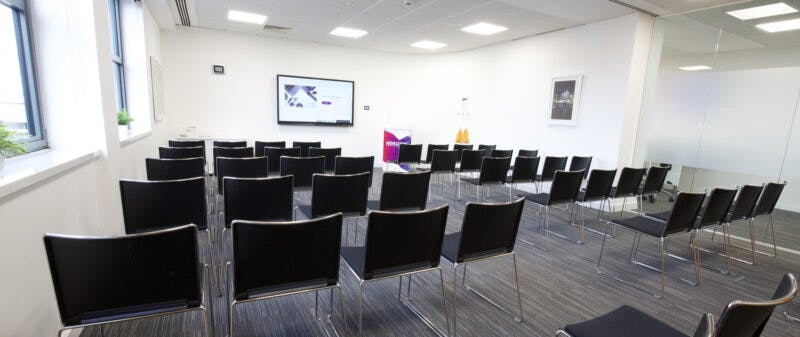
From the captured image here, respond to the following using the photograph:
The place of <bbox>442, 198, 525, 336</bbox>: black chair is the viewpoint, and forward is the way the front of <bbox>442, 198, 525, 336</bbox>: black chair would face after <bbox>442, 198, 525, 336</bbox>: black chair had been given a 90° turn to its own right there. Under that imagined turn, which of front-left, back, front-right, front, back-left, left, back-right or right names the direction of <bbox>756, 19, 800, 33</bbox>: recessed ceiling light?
front

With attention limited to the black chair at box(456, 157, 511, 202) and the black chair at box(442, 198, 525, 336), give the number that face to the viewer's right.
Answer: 0

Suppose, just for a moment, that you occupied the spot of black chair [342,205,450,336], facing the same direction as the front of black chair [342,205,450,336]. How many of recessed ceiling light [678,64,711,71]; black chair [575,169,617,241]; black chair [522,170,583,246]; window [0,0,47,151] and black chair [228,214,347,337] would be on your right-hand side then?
3

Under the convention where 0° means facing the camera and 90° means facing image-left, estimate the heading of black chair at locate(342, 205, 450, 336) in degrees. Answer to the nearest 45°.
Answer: approximately 135°

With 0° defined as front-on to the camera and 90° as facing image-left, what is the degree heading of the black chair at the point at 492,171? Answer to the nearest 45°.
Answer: approximately 135°

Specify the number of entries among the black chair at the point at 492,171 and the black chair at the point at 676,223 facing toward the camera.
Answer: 0

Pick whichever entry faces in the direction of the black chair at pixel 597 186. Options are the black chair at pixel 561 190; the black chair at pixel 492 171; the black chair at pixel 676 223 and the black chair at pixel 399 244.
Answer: the black chair at pixel 676 223

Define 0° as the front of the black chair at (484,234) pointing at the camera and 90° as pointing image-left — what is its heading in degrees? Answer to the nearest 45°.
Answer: approximately 135°

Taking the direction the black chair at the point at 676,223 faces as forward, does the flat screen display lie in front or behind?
in front

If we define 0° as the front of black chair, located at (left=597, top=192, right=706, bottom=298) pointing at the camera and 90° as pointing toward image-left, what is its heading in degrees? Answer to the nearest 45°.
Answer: approximately 135°

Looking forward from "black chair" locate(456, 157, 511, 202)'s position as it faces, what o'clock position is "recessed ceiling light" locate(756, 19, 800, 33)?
The recessed ceiling light is roughly at 4 o'clock from the black chair.

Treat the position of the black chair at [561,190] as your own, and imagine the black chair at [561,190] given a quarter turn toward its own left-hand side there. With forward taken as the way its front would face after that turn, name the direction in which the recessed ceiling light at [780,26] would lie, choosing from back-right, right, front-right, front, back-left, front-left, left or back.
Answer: back
